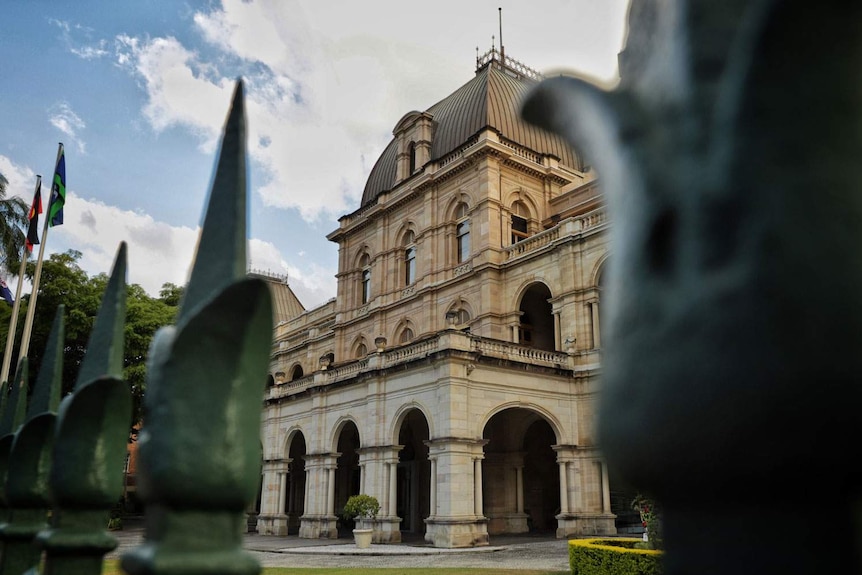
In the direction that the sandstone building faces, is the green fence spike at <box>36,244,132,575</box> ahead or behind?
ahead

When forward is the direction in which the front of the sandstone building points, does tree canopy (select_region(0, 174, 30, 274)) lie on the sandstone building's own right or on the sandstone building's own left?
on the sandstone building's own right

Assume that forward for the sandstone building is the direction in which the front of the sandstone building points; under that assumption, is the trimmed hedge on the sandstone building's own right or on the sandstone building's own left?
on the sandstone building's own left

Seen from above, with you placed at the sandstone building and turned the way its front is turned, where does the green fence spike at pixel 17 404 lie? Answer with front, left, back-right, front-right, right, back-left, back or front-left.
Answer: front-left

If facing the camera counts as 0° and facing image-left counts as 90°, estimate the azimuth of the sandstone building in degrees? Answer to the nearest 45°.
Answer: approximately 45°

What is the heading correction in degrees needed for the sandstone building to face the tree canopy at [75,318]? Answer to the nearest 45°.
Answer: approximately 45° to its right

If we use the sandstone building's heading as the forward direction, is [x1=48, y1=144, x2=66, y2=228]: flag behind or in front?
in front

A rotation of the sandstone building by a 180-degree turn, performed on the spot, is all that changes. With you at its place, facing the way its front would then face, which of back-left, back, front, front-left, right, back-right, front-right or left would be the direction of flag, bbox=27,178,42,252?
back

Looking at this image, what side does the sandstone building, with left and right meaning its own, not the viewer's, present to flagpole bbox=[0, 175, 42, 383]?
front
